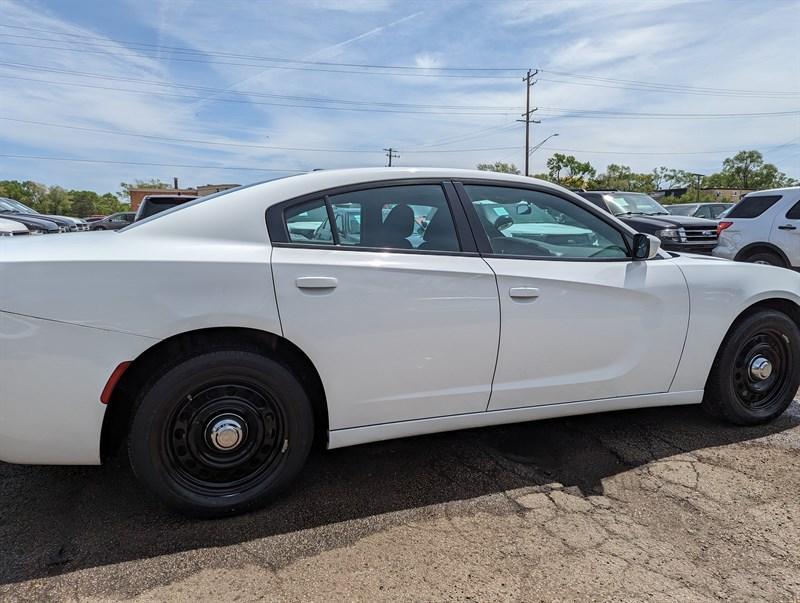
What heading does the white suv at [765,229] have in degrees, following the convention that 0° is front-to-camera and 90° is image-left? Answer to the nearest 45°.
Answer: approximately 270°

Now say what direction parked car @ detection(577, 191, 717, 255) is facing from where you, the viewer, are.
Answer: facing the viewer and to the right of the viewer

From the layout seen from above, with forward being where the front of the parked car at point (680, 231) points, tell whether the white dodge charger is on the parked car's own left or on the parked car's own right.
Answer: on the parked car's own right

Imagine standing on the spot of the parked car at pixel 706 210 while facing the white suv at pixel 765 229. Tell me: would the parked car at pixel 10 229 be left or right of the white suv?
right

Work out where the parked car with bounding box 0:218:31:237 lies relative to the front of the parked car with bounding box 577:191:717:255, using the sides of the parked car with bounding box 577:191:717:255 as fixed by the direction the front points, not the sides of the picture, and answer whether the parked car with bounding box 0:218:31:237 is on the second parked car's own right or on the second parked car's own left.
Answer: on the second parked car's own right

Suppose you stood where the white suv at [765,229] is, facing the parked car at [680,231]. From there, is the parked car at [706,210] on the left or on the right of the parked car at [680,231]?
right

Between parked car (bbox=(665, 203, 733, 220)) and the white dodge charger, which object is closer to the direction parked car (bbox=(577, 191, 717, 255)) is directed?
the white dodge charger

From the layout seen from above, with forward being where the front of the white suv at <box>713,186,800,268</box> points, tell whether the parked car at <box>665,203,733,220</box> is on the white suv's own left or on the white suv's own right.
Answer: on the white suv's own left

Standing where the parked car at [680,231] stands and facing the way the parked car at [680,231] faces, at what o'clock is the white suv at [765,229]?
The white suv is roughly at 12 o'clock from the parked car.

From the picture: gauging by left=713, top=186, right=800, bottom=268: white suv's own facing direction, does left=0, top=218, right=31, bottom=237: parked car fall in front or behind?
behind
